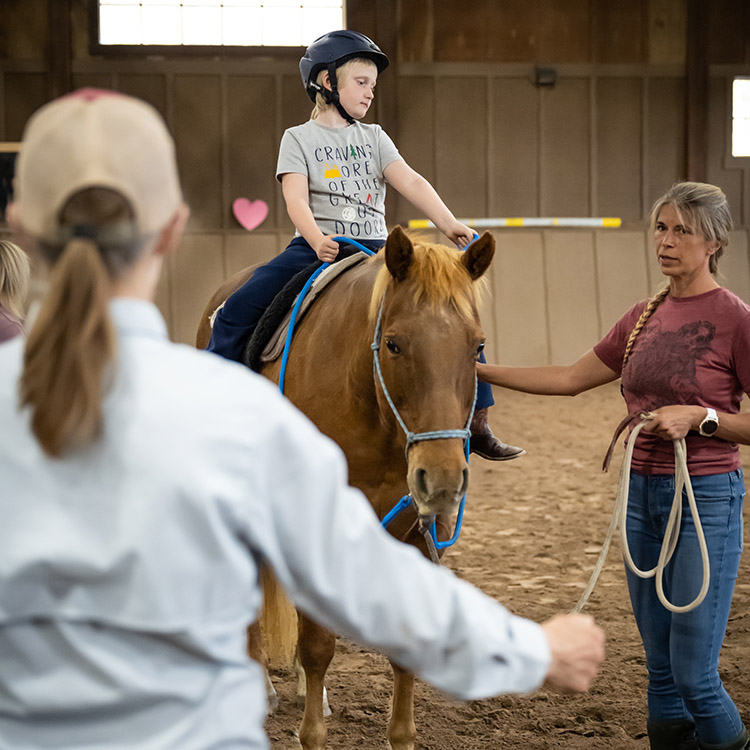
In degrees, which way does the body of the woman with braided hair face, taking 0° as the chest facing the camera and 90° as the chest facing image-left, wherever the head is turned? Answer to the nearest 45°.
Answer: approximately 45°

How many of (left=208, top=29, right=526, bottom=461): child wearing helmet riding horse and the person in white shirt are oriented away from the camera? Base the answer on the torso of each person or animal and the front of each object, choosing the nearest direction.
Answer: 1

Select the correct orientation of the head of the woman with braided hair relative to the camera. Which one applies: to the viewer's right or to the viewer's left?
to the viewer's left

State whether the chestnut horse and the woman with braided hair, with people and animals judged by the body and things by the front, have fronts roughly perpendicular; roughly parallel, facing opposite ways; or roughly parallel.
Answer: roughly perpendicular

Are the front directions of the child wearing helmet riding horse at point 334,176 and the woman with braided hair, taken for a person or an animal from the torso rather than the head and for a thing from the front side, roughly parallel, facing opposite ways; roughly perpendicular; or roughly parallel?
roughly perpendicular

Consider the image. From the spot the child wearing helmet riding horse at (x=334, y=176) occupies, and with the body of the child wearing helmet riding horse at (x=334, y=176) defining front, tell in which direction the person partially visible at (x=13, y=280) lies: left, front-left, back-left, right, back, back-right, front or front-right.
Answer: back-right

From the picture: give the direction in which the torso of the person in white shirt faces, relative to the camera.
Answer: away from the camera

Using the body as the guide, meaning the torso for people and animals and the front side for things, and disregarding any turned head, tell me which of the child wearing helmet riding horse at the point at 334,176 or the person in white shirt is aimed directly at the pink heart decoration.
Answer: the person in white shirt

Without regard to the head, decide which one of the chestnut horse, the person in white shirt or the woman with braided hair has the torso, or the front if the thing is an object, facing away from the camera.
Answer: the person in white shirt
